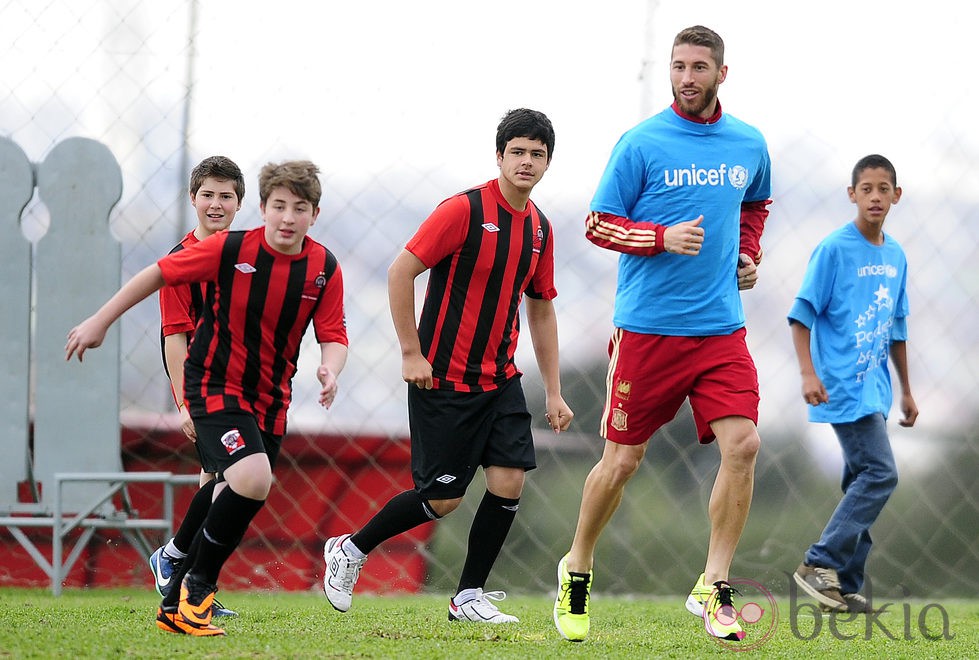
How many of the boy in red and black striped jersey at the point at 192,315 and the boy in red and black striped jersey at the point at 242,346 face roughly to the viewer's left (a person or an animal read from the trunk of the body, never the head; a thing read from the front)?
0

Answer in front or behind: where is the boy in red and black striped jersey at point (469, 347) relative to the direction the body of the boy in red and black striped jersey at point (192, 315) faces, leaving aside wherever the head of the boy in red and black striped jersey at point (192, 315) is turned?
in front

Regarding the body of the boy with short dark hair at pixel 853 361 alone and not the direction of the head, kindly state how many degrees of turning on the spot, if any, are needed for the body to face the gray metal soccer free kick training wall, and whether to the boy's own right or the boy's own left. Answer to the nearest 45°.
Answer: approximately 135° to the boy's own right

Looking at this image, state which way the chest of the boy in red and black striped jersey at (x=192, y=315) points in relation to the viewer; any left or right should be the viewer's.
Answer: facing the viewer and to the right of the viewer

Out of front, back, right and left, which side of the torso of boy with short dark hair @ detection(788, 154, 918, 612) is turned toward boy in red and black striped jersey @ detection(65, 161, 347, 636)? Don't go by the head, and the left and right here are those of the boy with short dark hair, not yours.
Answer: right

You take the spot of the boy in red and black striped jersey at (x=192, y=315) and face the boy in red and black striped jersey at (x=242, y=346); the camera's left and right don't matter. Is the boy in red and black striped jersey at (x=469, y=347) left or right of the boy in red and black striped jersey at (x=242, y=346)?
left

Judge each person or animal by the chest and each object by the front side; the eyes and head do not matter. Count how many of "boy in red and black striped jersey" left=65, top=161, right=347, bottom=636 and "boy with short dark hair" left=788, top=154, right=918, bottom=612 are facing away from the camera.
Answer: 0
